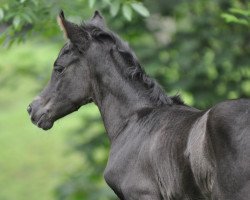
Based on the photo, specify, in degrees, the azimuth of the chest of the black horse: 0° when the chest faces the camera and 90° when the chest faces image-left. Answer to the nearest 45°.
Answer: approximately 135°
